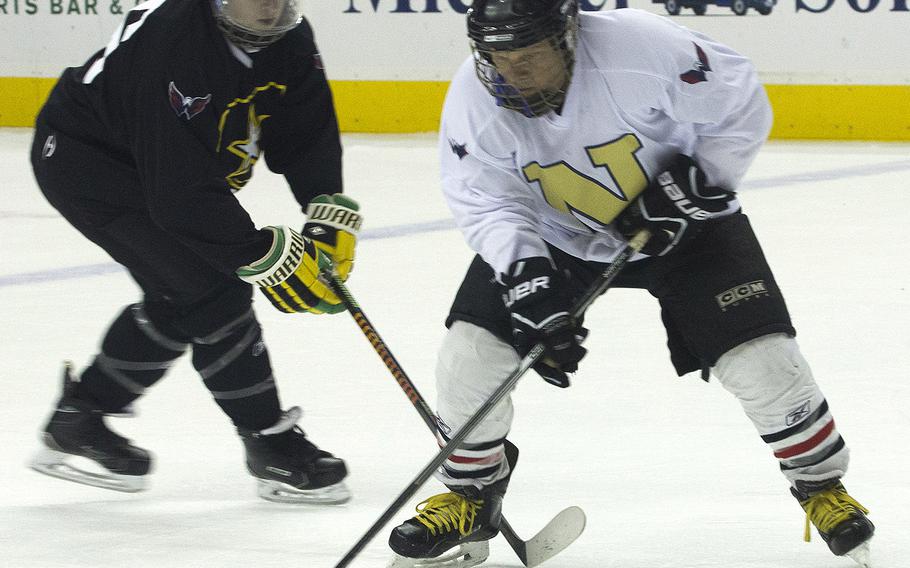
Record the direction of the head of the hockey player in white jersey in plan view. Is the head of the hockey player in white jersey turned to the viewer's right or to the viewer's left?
to the viewer's left

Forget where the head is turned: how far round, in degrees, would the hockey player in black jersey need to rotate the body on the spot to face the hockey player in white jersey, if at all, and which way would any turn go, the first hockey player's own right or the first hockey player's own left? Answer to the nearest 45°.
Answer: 0° — they already face them

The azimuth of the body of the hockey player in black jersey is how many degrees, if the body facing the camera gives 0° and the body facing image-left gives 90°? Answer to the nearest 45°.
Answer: approximately 315°
